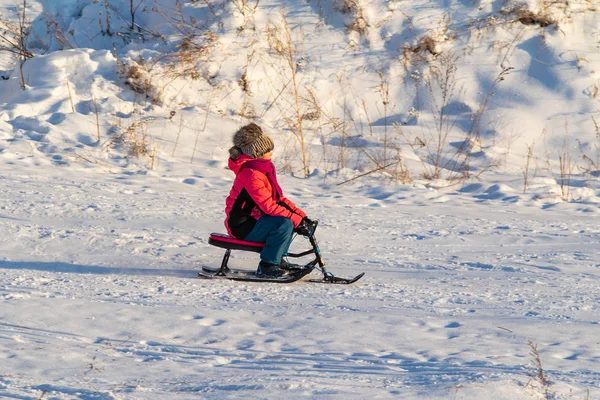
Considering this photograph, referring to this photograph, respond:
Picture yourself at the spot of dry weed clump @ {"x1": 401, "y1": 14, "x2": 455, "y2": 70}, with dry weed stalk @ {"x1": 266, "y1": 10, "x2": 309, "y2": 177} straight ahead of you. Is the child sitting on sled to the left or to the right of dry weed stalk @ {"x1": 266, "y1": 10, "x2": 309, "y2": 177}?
left

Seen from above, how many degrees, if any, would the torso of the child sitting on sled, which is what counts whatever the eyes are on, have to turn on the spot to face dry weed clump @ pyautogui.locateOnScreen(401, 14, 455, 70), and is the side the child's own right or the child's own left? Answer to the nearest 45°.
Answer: approximately 90° to the child's own left

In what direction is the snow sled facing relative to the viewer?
to the viewer's right

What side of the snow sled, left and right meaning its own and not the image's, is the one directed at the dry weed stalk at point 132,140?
left

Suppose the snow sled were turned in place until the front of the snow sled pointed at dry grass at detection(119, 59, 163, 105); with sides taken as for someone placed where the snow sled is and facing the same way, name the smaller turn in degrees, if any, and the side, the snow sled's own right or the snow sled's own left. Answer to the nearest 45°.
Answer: approximately 90° to the snow sled's own left

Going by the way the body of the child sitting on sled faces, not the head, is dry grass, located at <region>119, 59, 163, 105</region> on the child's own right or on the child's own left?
on the child's own left

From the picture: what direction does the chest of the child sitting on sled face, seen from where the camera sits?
to the viewer's right

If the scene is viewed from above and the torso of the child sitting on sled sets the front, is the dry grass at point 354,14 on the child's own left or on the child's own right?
on the child's own left

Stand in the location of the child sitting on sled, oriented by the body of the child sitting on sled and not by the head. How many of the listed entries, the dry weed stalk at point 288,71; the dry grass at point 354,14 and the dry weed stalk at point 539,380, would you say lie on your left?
2

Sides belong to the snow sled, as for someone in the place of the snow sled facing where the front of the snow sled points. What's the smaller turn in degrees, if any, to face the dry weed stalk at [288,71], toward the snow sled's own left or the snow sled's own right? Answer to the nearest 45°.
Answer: approximately 90° to the snow sled's own left

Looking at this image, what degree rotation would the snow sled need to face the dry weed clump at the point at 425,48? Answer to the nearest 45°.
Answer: approximately 90° to its left

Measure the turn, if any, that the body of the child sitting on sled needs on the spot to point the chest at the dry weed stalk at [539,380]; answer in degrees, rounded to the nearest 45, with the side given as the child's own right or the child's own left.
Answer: approximately 45° to the child's own right
